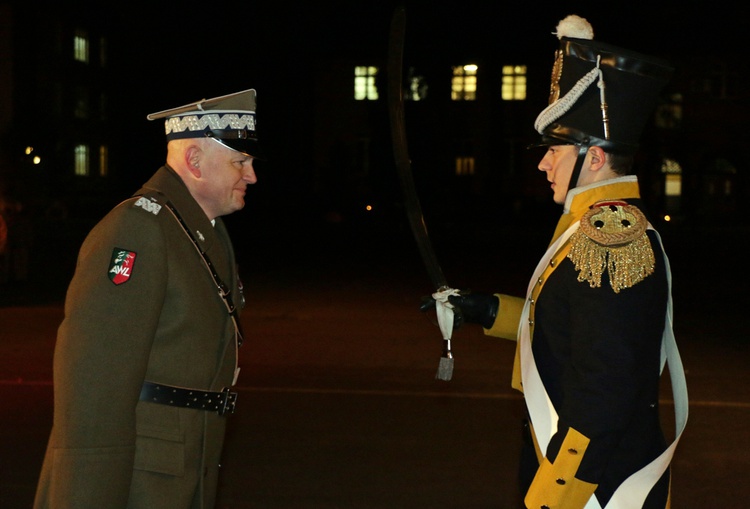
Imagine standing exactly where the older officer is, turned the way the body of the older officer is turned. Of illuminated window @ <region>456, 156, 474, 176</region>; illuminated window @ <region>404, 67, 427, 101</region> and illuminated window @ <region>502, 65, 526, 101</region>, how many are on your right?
0

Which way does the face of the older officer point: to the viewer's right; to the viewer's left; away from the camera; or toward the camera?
to the viewer's right

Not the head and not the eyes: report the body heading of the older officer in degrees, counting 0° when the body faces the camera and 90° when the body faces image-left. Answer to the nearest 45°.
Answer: approximately 270°

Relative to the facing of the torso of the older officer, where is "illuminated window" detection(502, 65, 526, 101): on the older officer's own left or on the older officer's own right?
on the older officer's own left

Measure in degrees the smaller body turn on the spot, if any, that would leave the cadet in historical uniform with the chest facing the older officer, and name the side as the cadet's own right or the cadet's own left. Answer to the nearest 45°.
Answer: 0° — they already face them

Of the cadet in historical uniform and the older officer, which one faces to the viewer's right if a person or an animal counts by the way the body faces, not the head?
the older officer

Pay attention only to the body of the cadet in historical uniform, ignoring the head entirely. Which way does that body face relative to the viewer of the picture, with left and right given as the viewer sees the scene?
facing to the left of the viewer

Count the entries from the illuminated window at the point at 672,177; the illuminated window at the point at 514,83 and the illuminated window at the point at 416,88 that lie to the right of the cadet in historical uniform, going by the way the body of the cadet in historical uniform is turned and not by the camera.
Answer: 3

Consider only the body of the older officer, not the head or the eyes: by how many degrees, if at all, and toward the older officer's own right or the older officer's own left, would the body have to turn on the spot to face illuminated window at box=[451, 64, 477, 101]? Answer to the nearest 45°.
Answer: approximately 90° to the older officer's own left

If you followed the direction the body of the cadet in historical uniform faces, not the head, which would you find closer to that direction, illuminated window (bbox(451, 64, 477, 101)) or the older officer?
the older officer

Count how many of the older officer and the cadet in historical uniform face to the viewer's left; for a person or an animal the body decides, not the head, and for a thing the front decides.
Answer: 1

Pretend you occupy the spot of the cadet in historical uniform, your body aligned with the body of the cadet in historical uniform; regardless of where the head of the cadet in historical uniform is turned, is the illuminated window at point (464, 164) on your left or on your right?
on your right

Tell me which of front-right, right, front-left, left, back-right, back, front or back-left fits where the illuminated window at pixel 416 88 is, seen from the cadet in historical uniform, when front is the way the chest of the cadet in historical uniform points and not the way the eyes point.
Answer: right
